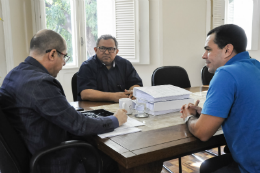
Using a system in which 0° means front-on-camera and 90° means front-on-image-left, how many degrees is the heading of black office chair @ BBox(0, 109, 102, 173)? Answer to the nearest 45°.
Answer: approximately 225°

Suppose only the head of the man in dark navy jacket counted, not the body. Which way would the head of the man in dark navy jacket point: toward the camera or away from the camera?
away from the camera

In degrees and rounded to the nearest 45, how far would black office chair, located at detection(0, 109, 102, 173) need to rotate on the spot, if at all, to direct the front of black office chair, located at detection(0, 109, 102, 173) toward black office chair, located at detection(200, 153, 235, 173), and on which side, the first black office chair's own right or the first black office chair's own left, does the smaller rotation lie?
approximately 45° to the first black office chair's own right

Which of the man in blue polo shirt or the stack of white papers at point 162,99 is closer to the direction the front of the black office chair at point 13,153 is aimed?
the stack of white papers

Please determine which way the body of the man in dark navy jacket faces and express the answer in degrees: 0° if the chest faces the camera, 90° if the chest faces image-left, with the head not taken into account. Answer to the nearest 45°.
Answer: approximately 225°
